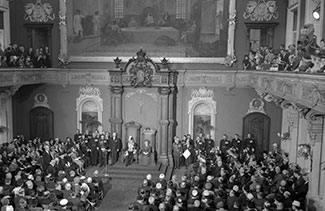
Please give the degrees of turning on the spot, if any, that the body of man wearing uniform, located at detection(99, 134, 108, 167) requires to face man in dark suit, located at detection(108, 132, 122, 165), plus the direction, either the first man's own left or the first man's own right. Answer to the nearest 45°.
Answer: approximately 90° to the first man's own left

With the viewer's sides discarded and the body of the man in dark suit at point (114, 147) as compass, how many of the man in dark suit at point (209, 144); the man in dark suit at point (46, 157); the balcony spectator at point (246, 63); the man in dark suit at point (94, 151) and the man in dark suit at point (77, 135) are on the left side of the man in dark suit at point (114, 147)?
2

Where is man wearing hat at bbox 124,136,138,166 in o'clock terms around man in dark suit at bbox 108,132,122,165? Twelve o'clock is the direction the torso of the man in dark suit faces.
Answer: The man wearing hat is roughly at 10 o'clock from the man in dark suit.

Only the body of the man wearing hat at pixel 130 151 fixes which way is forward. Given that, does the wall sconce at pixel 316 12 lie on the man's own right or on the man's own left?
on the man's own left

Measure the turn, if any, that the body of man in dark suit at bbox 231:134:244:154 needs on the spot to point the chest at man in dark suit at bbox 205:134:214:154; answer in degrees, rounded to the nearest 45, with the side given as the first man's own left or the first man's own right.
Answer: approximately 45° to the first man's own right

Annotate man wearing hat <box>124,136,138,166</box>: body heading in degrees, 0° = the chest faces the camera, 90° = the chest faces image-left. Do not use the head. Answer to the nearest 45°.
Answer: approximately 0°

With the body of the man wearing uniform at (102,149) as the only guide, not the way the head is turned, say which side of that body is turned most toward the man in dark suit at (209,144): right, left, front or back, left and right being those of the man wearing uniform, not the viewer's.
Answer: left
